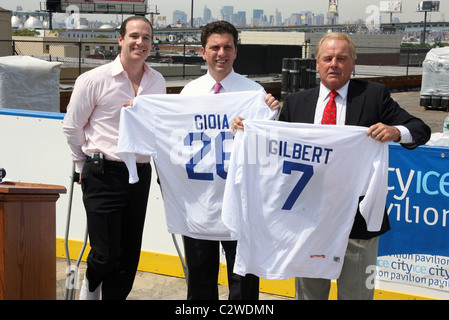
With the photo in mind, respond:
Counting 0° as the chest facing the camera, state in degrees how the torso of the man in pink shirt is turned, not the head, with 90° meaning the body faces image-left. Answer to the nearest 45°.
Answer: approximately 315°

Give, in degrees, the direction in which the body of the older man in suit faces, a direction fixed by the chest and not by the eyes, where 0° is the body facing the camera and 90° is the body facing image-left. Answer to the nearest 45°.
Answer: approximately 0°

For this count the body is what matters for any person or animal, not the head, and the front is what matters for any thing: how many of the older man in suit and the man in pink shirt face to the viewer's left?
0

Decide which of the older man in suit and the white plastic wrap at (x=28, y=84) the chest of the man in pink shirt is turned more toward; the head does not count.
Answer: the older man in suit

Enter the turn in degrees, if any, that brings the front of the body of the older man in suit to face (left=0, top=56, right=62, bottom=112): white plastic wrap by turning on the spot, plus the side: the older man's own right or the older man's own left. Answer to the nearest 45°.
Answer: approximately 135° to the older man's own right

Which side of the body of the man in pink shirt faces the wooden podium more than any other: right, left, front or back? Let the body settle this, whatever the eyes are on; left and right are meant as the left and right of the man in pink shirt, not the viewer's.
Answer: right

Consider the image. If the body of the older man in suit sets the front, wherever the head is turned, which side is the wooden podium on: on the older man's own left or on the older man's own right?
on the older man's own right
